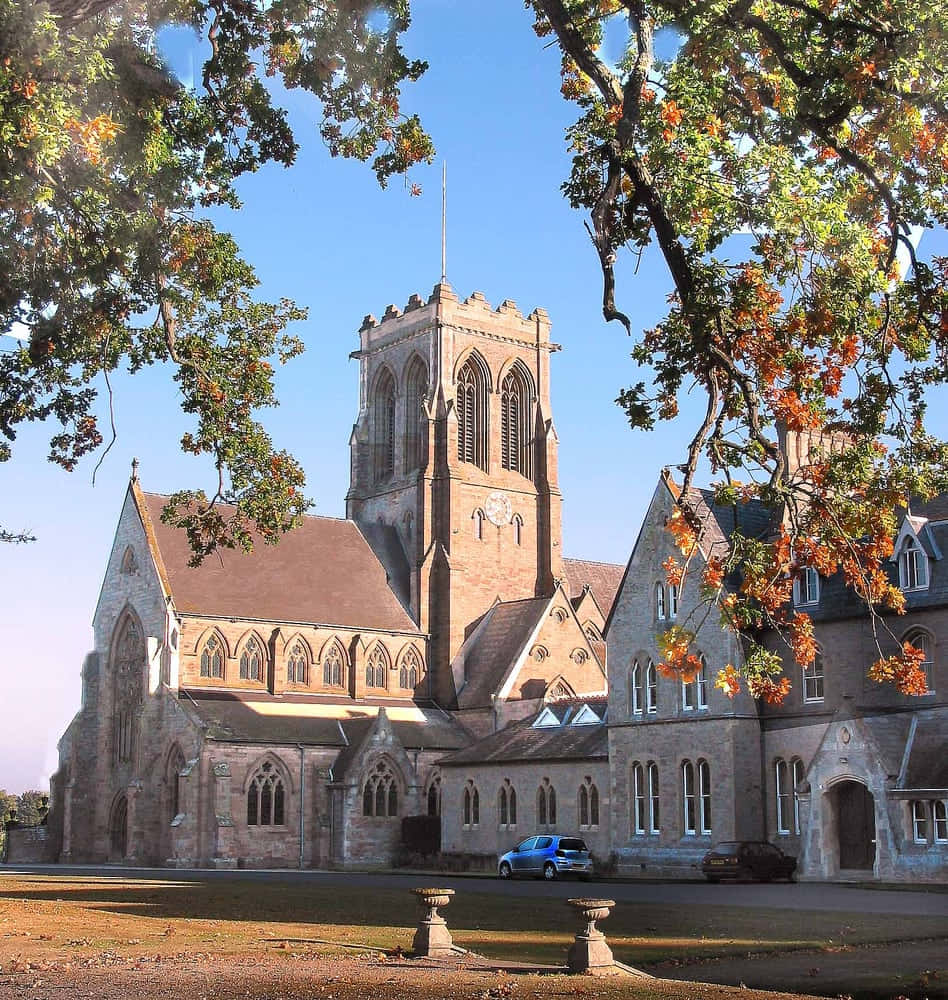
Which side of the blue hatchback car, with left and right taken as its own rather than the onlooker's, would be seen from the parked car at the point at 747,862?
back

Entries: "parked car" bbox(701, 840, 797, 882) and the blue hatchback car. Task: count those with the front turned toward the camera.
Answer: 0

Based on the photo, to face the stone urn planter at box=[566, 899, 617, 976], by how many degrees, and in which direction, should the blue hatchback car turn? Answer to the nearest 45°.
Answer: approximately 135° to its left

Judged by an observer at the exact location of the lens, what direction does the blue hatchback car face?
facing away from the viewer and to the left of the viewer
